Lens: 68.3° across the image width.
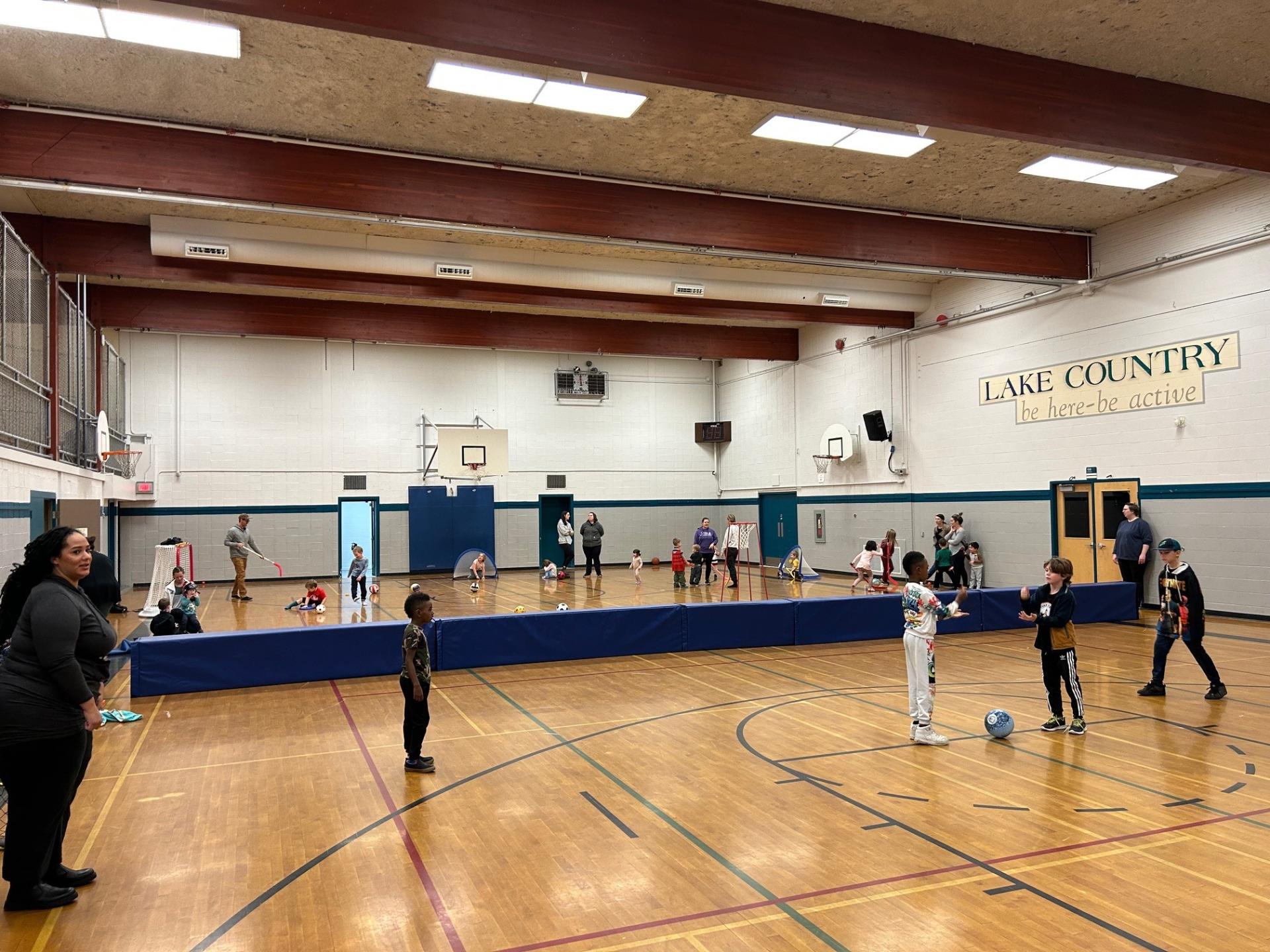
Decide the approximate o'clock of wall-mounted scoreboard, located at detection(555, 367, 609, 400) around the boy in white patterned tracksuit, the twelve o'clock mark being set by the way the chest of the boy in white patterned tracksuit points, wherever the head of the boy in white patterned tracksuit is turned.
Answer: The wall-mounted scoreboard is roughly at 8 o'clock from the boy in white patterned tracksuit.

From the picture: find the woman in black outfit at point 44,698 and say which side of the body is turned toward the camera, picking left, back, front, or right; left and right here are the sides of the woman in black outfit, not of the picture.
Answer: right

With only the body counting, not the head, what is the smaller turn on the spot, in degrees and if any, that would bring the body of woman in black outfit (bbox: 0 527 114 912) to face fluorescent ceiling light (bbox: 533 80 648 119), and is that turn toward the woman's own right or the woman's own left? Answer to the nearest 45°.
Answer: approximately 45° to the woman's own left

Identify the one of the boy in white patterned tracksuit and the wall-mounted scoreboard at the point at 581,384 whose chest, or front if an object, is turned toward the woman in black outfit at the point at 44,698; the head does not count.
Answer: the wall-mounted scoreboard

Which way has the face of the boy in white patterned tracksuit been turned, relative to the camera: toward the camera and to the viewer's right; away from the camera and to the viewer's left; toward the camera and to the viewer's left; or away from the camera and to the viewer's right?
away from the camera and to the viewer's right

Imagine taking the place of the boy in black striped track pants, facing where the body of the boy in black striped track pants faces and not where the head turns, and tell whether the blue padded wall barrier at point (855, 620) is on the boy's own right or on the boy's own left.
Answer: on the boy's own right

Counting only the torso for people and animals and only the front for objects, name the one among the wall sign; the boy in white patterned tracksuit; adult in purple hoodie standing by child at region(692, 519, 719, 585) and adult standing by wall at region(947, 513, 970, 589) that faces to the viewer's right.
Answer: the boy in white patterned tracksuit

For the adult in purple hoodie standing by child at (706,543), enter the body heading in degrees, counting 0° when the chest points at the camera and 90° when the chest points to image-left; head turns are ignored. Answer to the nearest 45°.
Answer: approximately 0°

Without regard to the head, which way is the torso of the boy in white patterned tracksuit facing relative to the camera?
to the viewer's right

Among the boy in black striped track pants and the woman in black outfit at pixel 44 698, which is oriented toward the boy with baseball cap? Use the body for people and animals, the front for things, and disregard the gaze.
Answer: the woman in black outfit

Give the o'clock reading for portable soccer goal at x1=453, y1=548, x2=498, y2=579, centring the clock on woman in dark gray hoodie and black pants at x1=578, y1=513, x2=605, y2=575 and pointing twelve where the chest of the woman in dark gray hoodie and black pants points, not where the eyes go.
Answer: The portable soccer goal is roughly at 4 o'clock from the woman in dark gray hoodie and black pants.
